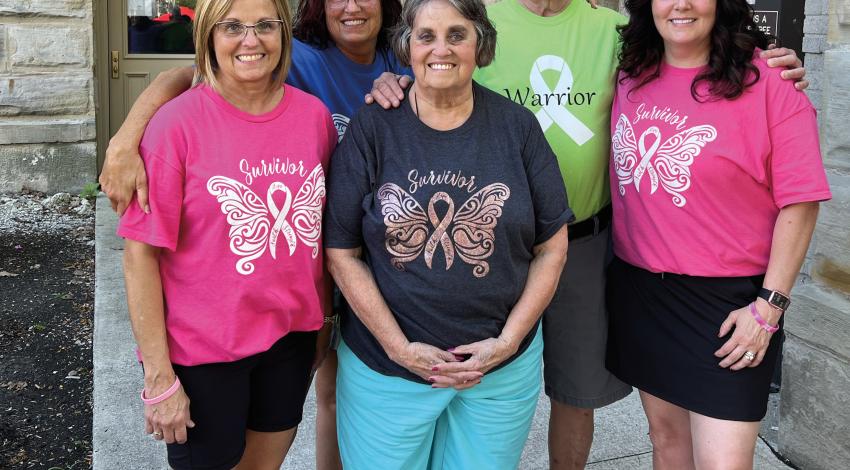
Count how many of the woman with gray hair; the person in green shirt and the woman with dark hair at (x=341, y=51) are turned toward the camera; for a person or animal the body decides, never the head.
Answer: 3

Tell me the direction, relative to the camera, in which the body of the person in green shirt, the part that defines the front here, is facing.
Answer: toward the camera

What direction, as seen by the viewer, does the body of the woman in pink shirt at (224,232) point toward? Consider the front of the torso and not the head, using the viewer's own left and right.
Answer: facing the viewer and to the right of the viewer

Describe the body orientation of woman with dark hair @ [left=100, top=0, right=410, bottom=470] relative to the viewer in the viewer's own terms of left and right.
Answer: facing the viewer

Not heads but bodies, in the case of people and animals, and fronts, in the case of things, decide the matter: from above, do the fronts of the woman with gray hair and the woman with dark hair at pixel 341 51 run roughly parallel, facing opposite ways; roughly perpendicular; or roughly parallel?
roughly parallel

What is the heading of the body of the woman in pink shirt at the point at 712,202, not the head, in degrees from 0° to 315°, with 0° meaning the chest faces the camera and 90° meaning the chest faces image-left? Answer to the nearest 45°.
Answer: approximately 45°
